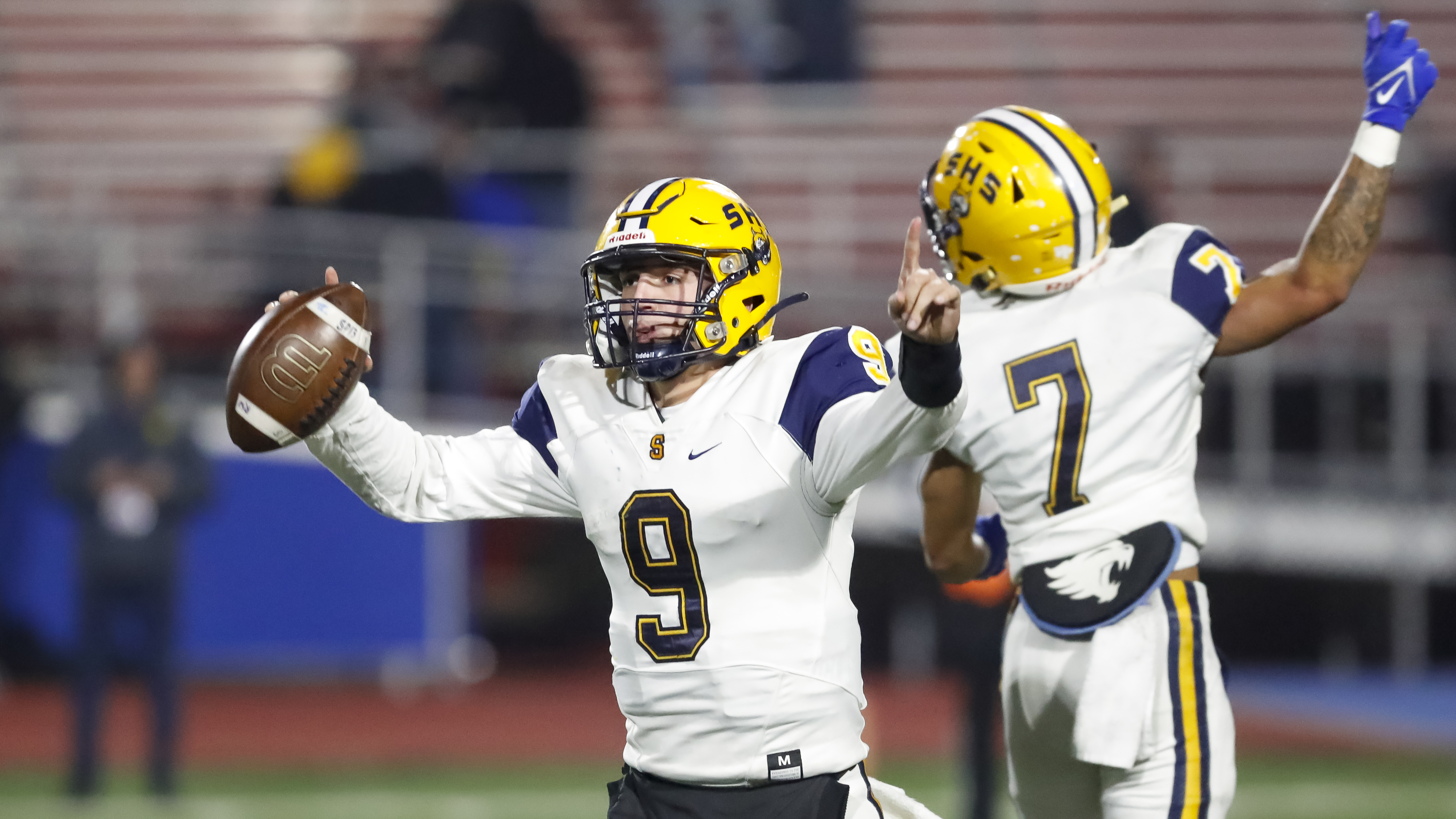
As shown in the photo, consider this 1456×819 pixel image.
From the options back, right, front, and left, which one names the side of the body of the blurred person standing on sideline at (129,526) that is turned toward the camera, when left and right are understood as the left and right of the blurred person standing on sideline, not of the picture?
front

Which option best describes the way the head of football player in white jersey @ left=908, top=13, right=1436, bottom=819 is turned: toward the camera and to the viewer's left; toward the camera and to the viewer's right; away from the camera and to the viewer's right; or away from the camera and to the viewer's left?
away from the camera and to the viewer's left

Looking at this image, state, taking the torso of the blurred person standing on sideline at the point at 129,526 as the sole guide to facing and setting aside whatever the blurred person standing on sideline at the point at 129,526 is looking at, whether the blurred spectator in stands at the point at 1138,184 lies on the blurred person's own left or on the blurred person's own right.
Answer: on the blurred person's own left

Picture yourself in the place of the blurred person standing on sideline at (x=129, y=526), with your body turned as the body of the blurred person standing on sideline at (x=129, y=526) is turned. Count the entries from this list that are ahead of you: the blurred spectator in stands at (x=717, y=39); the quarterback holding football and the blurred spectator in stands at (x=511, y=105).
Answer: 1

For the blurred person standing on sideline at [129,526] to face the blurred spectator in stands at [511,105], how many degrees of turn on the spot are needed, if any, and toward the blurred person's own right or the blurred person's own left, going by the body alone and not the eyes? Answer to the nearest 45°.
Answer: approximately 135° to the blurred person's own left

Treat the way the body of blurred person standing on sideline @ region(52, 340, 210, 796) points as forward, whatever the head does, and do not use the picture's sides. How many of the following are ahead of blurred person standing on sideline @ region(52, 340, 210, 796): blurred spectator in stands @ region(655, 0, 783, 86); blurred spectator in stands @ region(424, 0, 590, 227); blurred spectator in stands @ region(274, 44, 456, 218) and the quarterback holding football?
1

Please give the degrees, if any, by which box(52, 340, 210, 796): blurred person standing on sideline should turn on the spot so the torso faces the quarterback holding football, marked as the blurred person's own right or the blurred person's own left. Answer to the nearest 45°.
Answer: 0° — they already face them

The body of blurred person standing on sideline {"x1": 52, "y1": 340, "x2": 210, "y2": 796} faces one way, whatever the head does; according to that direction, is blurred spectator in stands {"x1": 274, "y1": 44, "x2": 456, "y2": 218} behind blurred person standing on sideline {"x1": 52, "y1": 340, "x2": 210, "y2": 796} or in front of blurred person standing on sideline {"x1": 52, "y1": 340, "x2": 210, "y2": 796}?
behind

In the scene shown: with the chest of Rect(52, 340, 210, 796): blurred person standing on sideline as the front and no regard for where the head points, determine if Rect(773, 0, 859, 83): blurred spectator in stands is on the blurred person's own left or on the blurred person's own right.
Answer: on the blurred person's own left

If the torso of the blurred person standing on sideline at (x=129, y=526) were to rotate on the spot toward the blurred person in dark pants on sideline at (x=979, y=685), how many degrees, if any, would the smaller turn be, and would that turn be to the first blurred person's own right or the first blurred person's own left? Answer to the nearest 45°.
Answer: approximately 45° to the first blurred person's own left
